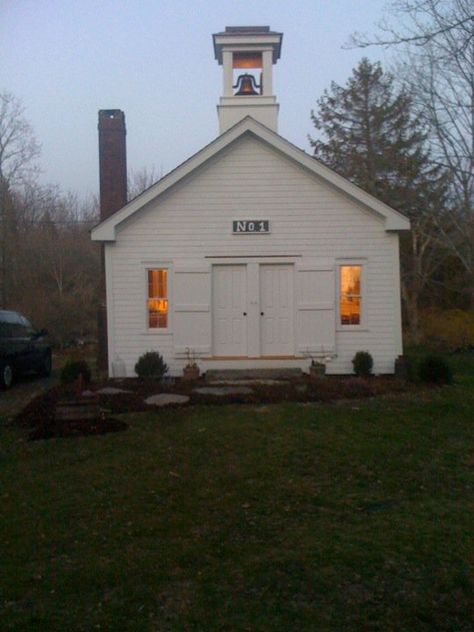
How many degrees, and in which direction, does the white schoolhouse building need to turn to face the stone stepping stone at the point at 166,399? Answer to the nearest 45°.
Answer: approximately 45° to its right

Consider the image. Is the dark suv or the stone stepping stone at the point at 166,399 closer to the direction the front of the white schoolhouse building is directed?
the stone stepping stone

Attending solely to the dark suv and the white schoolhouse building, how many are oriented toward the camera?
1
